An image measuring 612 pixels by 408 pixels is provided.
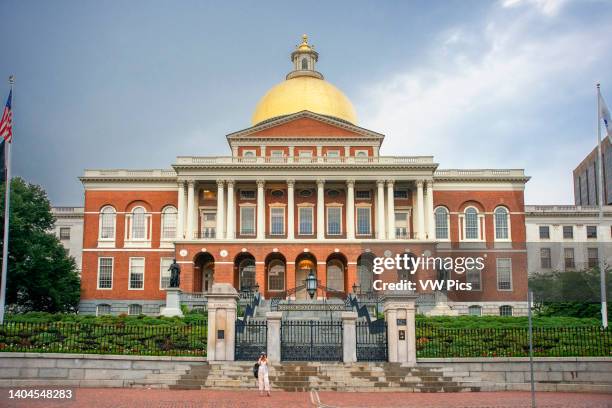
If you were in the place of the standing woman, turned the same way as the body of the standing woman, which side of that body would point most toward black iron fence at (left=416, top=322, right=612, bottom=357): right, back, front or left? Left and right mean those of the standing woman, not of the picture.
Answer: left

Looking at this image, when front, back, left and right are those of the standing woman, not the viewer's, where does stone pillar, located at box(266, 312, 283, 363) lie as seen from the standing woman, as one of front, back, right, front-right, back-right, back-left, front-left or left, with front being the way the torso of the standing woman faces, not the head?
back

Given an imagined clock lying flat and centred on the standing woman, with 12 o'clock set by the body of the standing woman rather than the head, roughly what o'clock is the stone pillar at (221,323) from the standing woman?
The stone pillar is roughly at 5 o'clock from the standing woman.

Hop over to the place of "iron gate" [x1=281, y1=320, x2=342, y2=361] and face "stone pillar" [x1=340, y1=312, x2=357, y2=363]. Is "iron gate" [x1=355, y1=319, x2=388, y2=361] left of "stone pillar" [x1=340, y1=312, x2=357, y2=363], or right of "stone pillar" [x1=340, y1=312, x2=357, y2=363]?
left

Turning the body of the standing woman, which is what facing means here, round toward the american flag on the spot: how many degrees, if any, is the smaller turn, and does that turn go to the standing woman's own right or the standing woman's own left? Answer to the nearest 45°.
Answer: approximately 135° to the standing woman's own right

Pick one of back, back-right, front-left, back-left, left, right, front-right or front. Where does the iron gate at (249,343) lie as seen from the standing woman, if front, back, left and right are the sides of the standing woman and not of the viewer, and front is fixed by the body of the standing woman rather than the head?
back

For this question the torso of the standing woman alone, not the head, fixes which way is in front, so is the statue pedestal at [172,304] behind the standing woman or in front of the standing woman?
behind

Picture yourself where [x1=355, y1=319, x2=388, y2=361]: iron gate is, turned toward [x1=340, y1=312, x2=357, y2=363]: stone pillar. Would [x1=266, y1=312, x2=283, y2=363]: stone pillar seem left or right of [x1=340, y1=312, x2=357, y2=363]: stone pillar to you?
right

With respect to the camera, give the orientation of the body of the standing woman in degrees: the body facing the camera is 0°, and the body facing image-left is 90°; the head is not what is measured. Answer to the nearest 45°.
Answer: approximately 0°

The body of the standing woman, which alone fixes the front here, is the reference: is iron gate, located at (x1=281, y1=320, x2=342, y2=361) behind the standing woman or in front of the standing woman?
behind

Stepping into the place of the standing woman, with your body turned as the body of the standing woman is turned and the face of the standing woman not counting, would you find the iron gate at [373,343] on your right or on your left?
on your left

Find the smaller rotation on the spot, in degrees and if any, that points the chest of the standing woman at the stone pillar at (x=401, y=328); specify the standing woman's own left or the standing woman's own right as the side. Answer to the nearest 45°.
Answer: approximately 135° to the standing woman's own left
